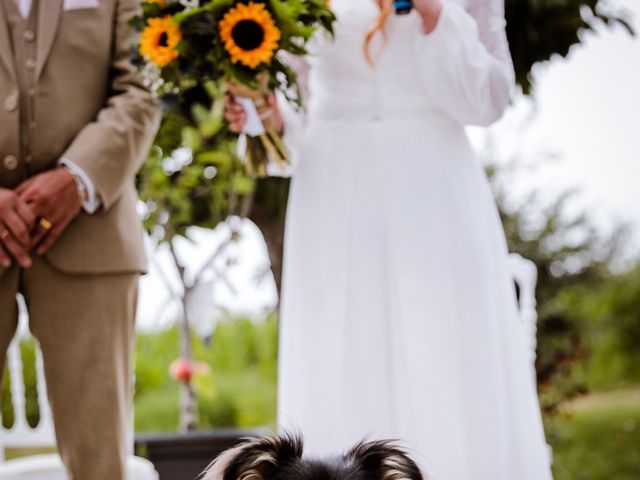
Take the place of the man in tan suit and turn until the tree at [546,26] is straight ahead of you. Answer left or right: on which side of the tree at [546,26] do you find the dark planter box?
left

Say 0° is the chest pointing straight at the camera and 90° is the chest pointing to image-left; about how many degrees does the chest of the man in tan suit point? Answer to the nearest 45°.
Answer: approximately 0°

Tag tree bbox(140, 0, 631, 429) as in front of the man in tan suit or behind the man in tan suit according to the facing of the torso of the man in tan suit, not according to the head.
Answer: behind

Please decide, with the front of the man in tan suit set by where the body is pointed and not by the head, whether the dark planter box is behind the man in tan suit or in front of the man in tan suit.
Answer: behind

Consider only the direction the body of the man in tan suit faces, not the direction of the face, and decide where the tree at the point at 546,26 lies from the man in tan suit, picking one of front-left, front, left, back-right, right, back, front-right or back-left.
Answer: back-left
